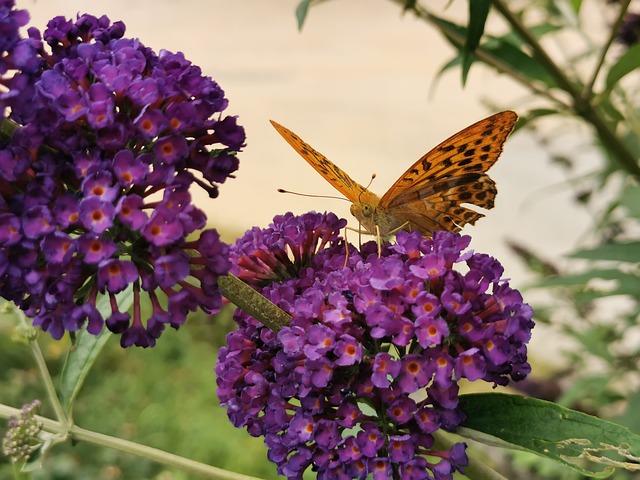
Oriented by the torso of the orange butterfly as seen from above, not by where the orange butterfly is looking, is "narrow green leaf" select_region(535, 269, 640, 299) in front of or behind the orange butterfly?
behind

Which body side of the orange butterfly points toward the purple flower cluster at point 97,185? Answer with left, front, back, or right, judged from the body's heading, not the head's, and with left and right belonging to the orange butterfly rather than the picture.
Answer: front

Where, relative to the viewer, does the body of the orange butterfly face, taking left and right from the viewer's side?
facing the viewer and to the left of the viewer

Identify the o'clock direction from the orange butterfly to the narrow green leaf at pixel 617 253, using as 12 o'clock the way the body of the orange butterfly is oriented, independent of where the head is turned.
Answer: The narrow green leaf is roughly at 6 o'clock from the orange butterfly.

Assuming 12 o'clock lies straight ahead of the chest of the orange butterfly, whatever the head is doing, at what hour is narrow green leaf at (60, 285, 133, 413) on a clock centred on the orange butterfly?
The narrow green leaf is roughly at 2 o'clock from the orange butterfly.

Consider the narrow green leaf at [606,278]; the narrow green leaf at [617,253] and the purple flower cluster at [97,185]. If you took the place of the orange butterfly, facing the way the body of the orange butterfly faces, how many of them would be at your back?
2

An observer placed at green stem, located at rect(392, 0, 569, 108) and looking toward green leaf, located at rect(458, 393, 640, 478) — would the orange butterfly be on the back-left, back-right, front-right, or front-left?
front-right
